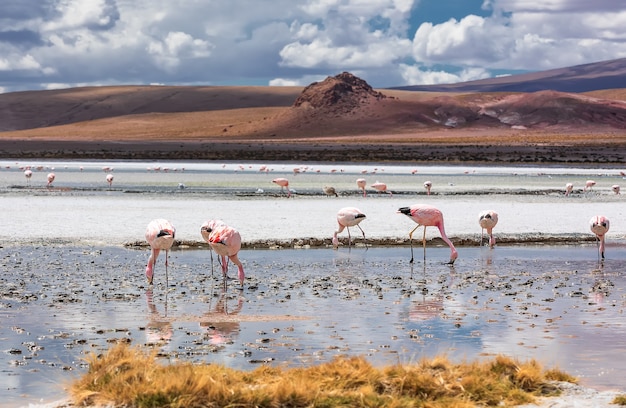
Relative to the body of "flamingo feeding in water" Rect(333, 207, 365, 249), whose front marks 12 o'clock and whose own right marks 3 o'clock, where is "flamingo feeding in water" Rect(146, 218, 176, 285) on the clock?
"flamingo feeding in water" Rect(146, 218, 176, 285) is roughly at 10 o'clock from "flamingo feeding in water" Rect(333, 207, 365, 249).

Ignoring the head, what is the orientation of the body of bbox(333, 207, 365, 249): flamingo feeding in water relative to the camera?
to the viewer's left
